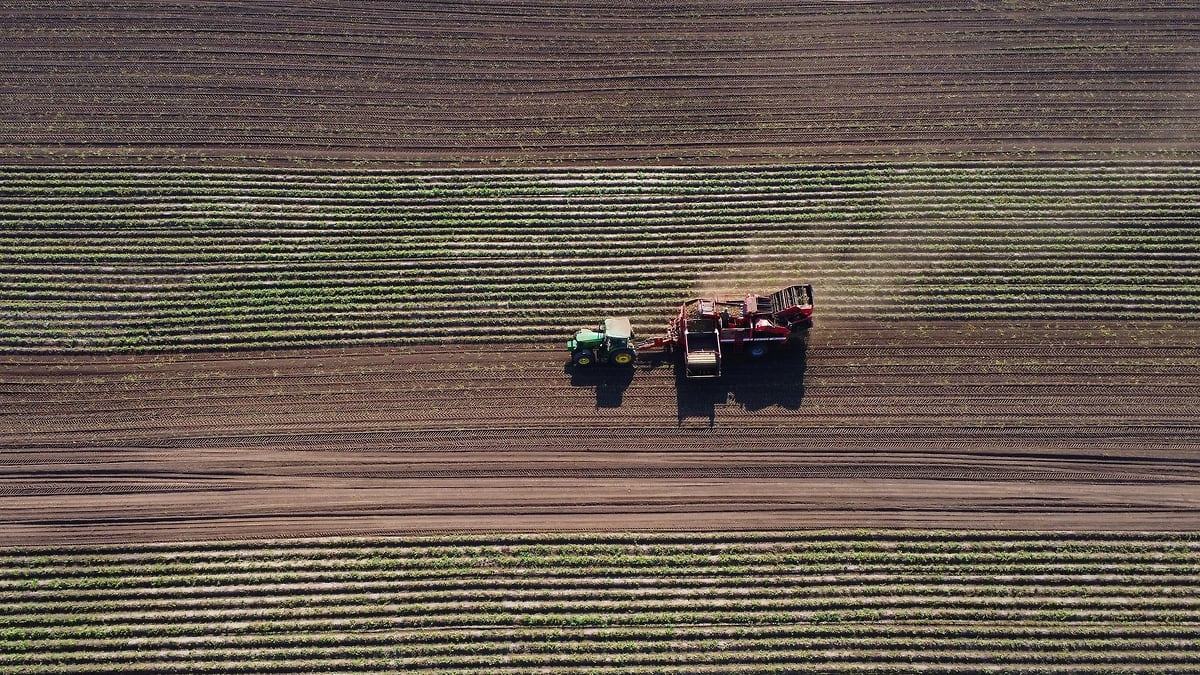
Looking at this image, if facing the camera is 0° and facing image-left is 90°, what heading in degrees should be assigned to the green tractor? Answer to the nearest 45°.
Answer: approximately 90°

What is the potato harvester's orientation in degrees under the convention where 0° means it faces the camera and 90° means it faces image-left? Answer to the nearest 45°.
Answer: approximately 90°
